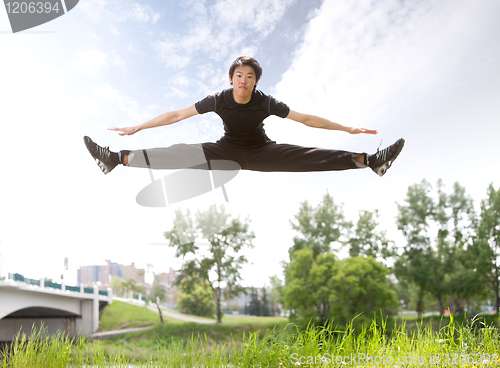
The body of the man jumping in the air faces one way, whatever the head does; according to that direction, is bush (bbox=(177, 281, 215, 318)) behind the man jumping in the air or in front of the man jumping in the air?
behind

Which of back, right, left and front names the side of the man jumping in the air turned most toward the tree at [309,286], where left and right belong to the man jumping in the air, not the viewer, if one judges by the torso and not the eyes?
back

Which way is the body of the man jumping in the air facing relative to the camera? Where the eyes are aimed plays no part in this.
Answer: toward the camera

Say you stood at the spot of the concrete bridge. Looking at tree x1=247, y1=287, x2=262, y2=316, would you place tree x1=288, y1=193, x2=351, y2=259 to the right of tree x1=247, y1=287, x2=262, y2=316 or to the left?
right

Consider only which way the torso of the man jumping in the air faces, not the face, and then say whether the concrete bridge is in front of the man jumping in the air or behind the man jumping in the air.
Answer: behind

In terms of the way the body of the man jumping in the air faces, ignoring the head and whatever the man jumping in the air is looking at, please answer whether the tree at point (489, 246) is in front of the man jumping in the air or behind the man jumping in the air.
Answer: behind

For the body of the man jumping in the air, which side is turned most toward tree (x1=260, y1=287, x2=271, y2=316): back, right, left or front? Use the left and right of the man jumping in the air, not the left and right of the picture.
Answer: back

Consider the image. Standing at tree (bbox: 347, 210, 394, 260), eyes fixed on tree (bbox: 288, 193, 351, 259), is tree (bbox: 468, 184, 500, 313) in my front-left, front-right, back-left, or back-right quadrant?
back-left

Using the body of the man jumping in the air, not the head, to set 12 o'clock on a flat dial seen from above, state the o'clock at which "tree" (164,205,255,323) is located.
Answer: The tree is roughly at 6 o'clock from the man jumping in the air.

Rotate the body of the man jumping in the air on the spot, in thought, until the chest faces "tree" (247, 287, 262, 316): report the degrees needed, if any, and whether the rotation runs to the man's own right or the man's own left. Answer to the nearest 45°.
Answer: approximately 180°
